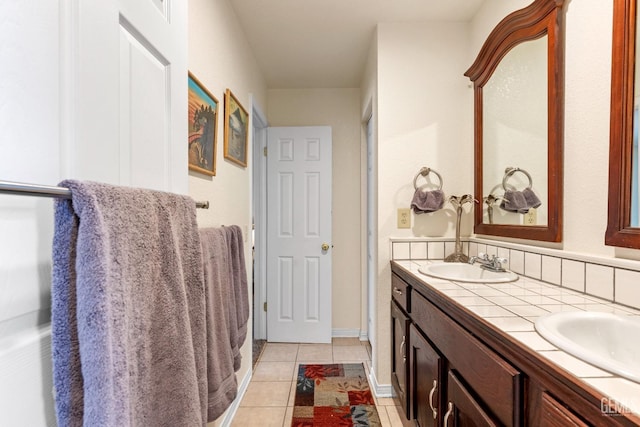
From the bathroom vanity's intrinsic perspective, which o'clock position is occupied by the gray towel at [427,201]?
The gray towel is roughly at 4 o'clock from the bathroom vanity.

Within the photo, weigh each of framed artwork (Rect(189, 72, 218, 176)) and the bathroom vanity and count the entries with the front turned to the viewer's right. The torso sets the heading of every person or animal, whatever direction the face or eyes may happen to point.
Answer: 1

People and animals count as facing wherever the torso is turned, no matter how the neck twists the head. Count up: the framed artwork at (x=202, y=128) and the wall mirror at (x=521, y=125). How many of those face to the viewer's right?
1

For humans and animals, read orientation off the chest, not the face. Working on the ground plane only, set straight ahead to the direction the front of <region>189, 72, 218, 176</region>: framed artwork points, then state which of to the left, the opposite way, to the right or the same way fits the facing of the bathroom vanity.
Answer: the opposite way

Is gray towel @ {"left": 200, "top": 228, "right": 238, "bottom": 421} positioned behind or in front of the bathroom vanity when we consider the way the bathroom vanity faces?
in front

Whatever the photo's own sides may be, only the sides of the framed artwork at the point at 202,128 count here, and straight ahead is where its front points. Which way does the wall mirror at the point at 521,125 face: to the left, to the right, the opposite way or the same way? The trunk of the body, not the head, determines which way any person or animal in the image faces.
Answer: the opposite way

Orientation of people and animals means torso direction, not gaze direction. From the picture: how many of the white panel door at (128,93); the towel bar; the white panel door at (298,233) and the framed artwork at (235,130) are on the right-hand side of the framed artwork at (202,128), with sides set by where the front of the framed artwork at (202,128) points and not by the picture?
2

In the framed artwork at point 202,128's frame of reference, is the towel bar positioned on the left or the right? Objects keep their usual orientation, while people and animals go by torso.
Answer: on its right

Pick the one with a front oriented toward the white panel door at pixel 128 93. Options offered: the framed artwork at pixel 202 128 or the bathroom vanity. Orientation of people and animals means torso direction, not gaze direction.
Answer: the bathroom vanity

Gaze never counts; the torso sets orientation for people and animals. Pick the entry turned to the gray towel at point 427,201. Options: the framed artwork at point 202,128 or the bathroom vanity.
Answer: the framed artwork

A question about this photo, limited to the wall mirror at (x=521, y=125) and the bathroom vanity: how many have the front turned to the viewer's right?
0

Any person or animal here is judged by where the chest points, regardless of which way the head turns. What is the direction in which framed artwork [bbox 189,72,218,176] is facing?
to the viewer's right

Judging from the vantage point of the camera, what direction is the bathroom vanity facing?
facing the viewer and to the left of the viewer

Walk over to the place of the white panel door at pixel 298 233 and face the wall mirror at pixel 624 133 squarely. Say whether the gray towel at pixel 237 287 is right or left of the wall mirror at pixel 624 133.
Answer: right

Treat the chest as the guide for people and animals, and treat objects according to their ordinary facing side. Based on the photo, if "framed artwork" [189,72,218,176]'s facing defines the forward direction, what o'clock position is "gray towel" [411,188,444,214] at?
The gray towel is roughly at 12 o'clock from the framed artwork.
